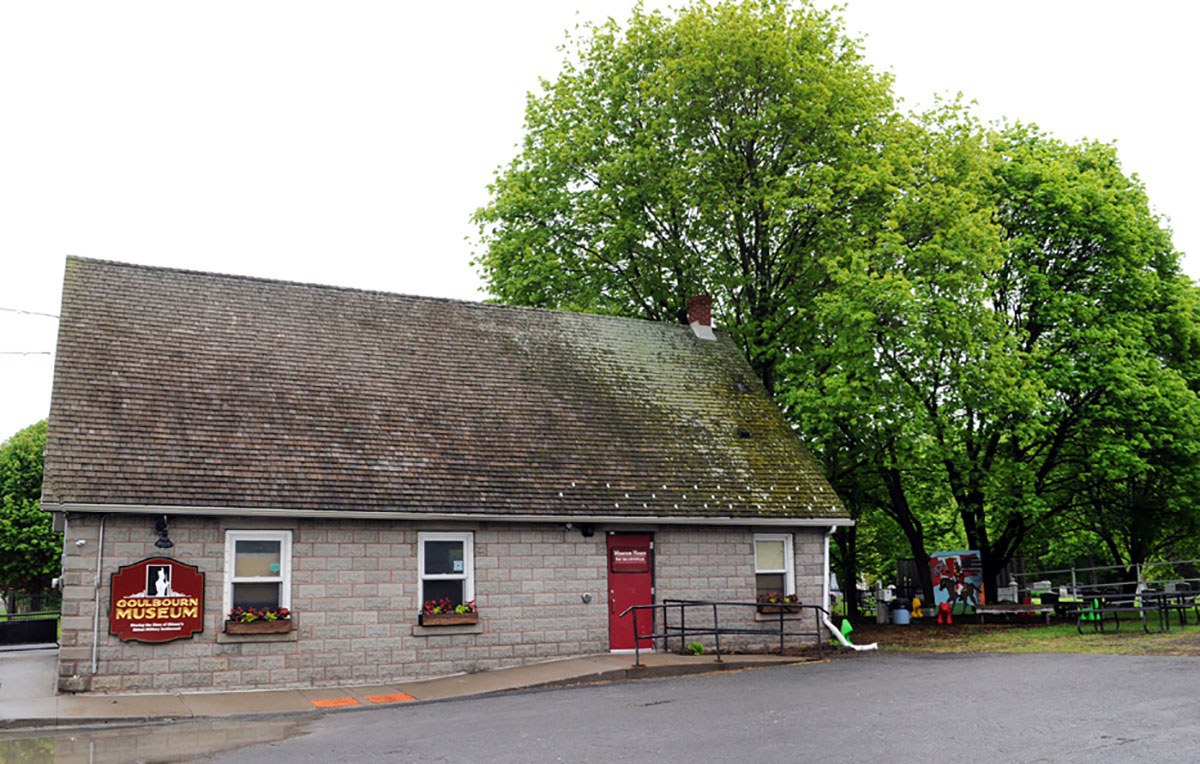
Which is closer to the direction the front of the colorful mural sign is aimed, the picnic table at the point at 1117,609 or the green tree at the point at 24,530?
the picnic table

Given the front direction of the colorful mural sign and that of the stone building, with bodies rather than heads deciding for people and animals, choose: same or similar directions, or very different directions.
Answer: same or similar directions

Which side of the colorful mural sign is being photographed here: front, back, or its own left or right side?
front

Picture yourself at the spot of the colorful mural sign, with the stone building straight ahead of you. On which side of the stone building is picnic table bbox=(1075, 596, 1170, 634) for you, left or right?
left

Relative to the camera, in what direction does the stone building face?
facing the viewer

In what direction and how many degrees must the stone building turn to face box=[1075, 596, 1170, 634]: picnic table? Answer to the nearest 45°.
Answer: approximately 90° to its left

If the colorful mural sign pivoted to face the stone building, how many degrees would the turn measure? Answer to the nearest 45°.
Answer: approximately 45° to its right

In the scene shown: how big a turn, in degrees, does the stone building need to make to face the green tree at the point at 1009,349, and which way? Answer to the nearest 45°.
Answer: approximately 135° to its left

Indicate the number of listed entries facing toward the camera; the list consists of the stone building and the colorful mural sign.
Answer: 2

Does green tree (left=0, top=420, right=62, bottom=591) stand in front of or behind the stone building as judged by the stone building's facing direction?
behind
